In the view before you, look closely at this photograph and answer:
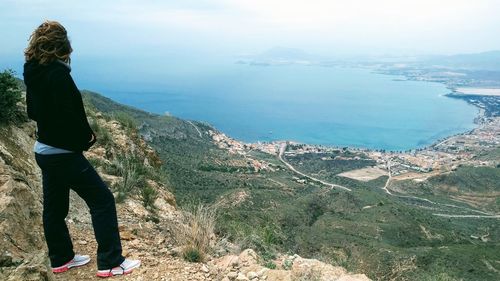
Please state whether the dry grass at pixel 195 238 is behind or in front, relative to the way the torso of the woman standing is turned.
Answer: in front

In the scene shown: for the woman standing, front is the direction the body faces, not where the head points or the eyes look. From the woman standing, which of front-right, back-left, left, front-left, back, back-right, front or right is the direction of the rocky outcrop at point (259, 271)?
front-right

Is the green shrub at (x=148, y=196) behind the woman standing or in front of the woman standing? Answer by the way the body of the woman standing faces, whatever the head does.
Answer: in front

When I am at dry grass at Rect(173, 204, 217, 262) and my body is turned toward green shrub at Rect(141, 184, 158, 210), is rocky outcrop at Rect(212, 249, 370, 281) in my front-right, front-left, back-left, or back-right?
back-right

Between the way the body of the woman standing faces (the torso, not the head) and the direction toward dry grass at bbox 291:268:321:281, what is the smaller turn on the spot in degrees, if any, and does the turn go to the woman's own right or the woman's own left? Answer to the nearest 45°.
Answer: approximately 45° to the woman's own right

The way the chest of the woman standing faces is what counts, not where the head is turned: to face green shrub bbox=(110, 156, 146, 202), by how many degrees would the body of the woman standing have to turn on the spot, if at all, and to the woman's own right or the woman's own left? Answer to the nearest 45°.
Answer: approximately 45° to the woman's own left

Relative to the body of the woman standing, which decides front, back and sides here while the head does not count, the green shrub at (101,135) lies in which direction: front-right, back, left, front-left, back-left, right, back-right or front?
front-left

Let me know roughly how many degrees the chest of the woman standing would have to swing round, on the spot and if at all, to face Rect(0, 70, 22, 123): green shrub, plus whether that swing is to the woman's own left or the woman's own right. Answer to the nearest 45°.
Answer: approximately 45° to the woman's own left

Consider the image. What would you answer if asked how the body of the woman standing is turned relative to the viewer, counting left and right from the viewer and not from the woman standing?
facing away from the viewer and to the right of the viewer
